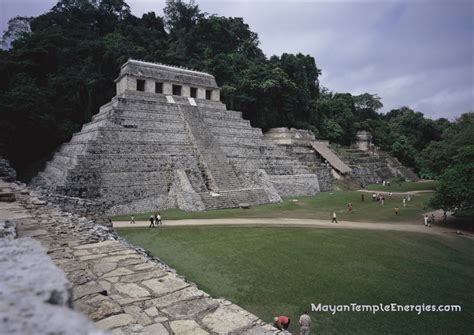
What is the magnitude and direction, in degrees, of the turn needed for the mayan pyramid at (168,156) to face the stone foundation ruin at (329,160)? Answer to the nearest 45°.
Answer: approximately 90° to its left

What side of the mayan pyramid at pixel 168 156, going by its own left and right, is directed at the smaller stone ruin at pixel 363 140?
left

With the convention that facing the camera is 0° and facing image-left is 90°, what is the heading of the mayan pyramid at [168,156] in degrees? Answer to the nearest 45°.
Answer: approximately 315°

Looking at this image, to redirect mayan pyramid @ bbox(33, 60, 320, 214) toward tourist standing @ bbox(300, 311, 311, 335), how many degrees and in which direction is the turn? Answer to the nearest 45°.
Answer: approximately 45° to its right

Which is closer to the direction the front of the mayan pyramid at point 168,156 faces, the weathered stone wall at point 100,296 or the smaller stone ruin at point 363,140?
the weathered stone wall

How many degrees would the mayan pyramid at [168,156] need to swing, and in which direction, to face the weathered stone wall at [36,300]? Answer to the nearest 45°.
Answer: approximately 45° to its right

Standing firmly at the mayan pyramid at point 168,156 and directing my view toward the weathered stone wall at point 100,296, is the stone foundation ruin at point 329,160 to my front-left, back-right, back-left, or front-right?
back-left

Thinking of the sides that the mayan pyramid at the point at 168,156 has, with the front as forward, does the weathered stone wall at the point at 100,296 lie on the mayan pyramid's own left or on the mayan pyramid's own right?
on the mayan pyramid's own right
